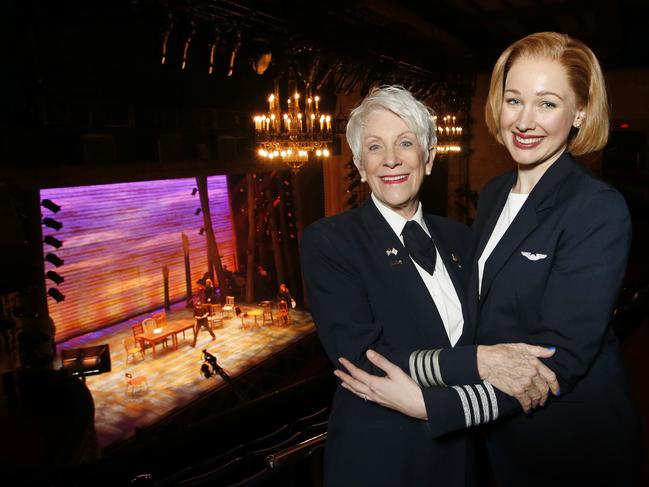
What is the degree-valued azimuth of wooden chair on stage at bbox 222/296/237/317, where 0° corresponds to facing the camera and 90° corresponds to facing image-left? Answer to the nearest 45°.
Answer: approximately 45°

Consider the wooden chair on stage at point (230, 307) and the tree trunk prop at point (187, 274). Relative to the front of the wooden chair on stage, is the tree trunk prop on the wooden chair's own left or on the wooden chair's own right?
on the wooden chair's own right

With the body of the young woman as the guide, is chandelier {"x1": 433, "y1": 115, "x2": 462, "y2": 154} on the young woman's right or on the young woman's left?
on the young woman's right

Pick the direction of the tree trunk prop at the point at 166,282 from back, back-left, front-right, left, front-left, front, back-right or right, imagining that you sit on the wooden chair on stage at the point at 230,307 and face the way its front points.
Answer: right

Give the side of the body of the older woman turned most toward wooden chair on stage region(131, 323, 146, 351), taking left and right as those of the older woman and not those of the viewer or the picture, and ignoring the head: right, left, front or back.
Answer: back

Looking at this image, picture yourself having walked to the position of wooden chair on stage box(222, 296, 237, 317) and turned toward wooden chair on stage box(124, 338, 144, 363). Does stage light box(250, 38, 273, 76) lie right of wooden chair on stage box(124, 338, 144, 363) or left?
left

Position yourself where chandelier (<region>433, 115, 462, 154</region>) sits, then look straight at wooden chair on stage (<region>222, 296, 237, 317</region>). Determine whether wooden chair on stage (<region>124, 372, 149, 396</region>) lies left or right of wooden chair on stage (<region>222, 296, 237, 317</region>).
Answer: left

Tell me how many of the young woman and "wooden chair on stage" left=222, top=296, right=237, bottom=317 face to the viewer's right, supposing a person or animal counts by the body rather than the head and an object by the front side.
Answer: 0

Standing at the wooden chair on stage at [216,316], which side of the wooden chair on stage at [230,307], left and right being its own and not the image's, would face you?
front
